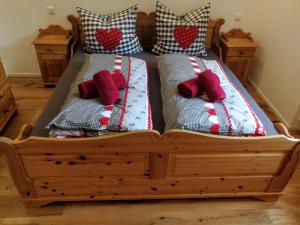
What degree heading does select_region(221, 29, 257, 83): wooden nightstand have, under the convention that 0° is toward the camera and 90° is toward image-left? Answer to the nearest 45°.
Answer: approximately 0°

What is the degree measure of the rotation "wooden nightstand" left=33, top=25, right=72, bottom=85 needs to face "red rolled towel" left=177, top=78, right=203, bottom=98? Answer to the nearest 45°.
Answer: approximately 45° to its left

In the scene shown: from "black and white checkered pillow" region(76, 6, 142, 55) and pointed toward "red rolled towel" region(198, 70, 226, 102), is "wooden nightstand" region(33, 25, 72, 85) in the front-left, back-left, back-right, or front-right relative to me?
back-right

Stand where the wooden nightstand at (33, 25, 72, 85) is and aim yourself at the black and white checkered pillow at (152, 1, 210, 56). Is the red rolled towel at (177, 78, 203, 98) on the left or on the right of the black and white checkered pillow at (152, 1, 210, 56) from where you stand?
right

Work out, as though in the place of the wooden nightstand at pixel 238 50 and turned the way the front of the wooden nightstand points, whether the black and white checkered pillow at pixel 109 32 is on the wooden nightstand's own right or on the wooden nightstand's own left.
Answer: on the wooden nightstand's own right

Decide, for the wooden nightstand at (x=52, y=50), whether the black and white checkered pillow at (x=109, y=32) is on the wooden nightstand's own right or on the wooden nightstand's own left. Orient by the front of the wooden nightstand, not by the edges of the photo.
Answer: on the wooden nightstand's own left

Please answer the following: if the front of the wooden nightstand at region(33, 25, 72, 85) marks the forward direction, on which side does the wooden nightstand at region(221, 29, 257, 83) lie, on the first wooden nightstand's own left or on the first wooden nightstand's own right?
on the first wooden nightstand's own left

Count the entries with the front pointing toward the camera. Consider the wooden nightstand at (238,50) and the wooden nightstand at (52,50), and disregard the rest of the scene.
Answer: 2

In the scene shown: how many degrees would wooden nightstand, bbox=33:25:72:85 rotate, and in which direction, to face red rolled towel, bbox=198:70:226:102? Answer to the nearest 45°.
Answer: approximately 45° to its left

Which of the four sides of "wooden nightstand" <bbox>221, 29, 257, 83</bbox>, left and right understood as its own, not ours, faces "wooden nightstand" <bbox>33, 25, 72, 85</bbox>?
right

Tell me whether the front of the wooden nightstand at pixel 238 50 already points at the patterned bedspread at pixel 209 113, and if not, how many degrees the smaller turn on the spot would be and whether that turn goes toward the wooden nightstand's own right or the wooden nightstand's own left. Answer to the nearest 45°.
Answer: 0° — it already faces it
